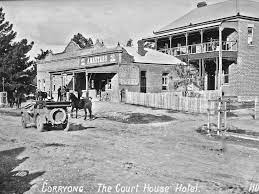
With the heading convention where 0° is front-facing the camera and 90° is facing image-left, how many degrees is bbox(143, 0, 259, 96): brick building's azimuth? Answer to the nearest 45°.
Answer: approximately 45°

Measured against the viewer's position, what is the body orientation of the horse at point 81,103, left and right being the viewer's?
facing to the left of the viewer

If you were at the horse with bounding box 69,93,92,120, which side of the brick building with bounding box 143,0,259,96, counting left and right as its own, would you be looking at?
front

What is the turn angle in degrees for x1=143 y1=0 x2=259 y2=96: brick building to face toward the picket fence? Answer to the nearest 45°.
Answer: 0° — it already faces it

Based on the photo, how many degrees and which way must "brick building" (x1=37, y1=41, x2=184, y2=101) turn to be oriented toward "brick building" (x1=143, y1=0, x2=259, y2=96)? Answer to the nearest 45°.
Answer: approximately 135° to its left

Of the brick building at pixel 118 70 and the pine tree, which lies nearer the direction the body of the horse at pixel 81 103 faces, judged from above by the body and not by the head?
the pine tree

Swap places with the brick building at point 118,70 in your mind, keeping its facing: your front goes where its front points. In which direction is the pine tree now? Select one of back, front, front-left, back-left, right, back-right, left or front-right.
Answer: right

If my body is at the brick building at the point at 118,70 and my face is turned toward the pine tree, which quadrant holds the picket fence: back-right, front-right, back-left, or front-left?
back-left
